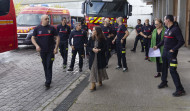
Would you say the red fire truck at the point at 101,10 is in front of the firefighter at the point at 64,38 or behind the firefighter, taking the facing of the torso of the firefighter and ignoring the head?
behind

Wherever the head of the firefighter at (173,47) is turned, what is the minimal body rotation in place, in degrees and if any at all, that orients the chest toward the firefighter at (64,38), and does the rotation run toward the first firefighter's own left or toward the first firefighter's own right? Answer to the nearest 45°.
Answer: approximately 90° to the first firefighter's own right

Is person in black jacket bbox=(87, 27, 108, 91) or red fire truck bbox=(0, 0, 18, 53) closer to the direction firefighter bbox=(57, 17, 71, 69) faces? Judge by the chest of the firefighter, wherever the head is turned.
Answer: the person in black jacket

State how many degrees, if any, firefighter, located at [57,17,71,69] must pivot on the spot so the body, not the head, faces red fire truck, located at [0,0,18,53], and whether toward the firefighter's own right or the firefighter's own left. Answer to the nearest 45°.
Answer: approximately 90° to the firefighter's own right

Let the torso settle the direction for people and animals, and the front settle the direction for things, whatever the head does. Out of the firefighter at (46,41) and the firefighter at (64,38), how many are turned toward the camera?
2
